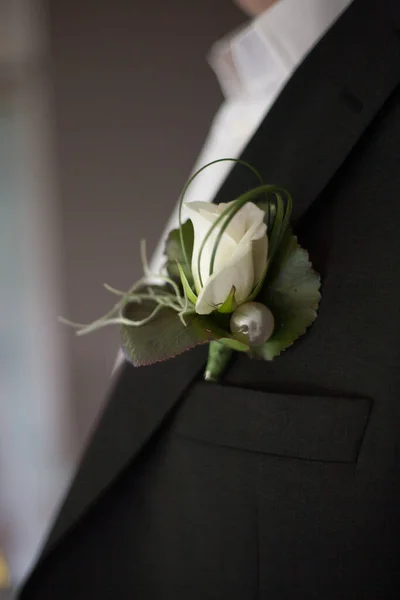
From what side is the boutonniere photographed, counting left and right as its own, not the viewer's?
front
